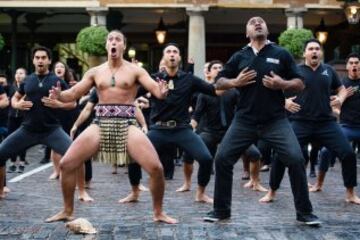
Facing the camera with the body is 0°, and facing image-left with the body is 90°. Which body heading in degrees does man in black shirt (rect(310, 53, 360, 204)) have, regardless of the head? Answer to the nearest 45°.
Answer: approximately 0°

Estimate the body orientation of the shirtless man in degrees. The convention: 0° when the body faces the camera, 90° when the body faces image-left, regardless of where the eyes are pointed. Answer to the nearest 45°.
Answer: approximately 0°

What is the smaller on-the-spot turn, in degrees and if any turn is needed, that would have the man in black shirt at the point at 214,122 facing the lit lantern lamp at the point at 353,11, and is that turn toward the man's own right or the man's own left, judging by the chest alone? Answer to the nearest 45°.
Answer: approximately 135° to the man's own left

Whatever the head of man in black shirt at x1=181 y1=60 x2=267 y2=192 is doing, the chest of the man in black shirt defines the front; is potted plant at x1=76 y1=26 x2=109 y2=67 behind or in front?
behind

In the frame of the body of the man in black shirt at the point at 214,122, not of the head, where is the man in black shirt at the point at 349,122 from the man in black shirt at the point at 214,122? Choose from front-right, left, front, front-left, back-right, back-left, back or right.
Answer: left

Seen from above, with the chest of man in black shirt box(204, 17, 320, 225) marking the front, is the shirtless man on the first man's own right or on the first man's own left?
on the first man's own right

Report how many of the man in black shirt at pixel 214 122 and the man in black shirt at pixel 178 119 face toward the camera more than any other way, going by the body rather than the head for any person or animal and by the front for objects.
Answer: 2
